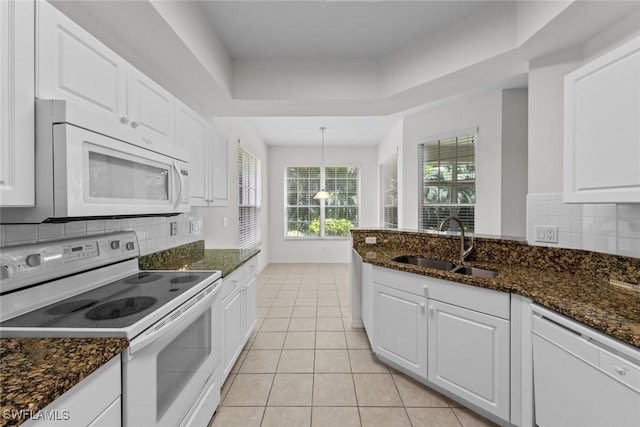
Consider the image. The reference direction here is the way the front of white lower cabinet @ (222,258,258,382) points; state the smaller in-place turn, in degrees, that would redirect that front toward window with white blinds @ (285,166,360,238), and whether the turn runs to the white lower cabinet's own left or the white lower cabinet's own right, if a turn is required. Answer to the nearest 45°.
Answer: approximately 45° to the white lower cabinet's own left

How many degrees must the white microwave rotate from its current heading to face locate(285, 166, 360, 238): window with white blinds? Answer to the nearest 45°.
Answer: approximately 90° to its left

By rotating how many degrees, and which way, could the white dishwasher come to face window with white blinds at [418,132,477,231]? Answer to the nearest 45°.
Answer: approximately 90° to its right

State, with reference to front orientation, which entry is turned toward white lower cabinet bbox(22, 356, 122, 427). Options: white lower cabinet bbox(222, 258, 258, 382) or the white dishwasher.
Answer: the white dishwasher

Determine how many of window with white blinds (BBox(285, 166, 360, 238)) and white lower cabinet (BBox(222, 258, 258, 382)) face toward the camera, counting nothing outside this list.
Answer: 1

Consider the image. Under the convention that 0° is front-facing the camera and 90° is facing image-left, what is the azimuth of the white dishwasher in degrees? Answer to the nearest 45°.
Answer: approximately 45°

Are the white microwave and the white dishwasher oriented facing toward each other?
yes

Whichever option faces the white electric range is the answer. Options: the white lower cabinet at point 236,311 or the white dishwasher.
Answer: the white dishwasher

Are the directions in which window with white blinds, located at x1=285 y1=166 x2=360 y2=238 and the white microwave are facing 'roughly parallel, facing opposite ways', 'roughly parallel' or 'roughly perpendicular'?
roughly perpendicular

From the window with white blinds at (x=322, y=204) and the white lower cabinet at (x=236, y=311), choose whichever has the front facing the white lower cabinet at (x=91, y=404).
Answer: the window with white blinds

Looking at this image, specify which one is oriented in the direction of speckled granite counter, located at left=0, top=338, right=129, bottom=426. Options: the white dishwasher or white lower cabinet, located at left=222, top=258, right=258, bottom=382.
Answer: the white dishwasher

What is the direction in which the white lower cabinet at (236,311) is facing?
to the viewer's right

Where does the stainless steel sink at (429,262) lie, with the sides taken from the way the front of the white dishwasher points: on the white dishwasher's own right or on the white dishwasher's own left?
on the white dishwasher's own right

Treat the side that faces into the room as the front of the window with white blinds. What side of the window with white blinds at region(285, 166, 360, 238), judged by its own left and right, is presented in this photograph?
front

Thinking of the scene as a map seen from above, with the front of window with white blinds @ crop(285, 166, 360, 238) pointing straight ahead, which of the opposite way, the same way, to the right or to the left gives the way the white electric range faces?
to the left

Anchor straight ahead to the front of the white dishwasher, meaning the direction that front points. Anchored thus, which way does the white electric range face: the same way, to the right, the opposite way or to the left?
the opposite way
